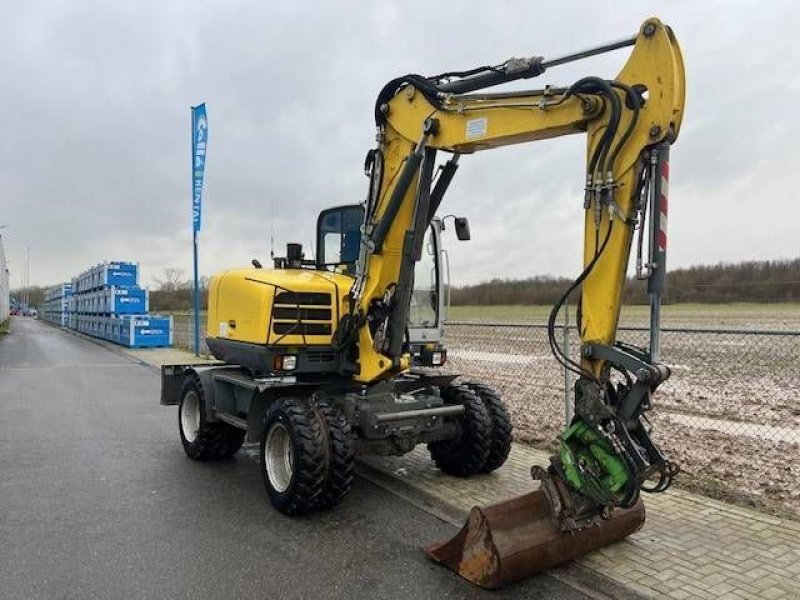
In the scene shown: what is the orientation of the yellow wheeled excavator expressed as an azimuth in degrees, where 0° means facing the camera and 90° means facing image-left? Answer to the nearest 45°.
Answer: approximately 315°

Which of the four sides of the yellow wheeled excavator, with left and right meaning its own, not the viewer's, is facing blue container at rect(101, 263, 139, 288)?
back

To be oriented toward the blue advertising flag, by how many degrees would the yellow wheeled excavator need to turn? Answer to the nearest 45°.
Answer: approximately 180°

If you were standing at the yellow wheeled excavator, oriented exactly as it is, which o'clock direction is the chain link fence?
The chain link fence is roughly at 9 o'clock from the yellow wheeled excavator.

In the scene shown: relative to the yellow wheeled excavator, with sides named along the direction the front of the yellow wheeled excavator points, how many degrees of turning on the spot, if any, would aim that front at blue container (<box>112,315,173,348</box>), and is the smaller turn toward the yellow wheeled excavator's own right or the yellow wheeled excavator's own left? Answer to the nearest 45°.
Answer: approximately 180°

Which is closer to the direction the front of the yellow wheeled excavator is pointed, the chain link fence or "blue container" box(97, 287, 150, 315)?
the chain link fence

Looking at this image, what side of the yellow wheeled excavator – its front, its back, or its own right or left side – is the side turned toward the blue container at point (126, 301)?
back

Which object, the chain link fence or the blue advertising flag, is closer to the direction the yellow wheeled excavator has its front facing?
the chain link fence
